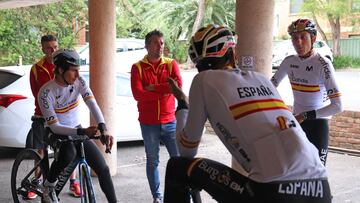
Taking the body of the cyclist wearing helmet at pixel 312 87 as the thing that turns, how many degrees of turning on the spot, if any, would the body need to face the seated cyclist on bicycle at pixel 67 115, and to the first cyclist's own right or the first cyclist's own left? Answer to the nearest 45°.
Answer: approximately 45° to the first cyclist's own right

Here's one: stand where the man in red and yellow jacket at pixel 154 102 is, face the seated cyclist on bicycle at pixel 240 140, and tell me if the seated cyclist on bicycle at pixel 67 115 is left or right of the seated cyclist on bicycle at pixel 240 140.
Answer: right

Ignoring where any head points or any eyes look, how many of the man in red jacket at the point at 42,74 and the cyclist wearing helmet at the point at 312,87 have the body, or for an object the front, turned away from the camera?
0

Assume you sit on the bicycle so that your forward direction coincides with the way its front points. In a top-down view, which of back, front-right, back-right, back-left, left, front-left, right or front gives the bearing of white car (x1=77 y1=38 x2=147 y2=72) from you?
back-left

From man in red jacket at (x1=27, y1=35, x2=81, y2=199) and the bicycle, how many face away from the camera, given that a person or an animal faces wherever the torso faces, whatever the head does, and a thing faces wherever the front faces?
0

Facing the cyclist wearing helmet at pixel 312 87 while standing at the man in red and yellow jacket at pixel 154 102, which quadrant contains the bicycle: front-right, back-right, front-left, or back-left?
back-right

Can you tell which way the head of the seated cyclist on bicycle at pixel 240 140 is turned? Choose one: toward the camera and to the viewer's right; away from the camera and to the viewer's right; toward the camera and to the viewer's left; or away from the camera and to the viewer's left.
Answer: away from the camera and to the viewer's left

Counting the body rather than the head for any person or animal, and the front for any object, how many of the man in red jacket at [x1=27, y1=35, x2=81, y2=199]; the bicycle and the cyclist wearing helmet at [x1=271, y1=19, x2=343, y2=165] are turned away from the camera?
0

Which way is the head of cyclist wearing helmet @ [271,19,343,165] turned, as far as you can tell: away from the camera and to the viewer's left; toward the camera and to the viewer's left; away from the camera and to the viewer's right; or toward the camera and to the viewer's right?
toward the camera and to the viewer's left

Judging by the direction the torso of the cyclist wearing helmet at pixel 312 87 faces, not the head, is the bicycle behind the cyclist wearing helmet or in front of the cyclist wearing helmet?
in front

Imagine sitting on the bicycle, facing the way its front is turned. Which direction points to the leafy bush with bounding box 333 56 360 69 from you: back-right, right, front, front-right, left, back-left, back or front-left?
left

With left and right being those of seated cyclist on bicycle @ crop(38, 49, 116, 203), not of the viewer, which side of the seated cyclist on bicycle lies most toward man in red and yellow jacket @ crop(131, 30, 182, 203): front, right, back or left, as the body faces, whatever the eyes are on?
left

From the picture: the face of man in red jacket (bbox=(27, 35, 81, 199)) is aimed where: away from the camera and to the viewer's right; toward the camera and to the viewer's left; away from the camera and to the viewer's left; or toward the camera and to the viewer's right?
toward the camera and to the viewer's right

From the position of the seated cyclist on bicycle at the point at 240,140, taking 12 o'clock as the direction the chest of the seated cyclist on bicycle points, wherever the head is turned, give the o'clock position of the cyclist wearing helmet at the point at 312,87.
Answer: The cyclist wearing helmet is roughly at 2 o'clock from the seated cyclist on bicycle.

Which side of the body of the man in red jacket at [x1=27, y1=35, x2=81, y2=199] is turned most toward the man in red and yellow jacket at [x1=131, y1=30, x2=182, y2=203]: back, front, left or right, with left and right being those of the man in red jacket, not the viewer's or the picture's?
front

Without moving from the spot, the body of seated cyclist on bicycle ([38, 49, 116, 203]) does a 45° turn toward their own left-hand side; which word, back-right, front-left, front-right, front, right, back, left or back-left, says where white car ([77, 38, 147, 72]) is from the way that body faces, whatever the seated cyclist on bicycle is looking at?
left

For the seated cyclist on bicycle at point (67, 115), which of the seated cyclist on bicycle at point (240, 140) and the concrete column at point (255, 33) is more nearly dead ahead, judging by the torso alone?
the seated cyclist on bicycle

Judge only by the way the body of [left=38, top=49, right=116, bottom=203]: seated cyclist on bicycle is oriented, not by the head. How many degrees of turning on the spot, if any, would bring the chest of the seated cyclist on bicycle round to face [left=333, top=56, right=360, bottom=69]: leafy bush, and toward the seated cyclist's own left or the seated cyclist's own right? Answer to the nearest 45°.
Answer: approximately 90° to the seated cyclist's own left

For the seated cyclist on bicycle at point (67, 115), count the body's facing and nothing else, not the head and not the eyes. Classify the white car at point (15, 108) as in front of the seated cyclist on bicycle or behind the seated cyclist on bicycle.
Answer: behind

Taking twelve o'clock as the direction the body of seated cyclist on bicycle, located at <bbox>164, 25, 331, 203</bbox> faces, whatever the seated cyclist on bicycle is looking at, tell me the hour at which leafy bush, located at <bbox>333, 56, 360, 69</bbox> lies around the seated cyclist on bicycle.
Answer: The leafy bush is roughly at 2 o'clock from the seated cyclist on bicycle.

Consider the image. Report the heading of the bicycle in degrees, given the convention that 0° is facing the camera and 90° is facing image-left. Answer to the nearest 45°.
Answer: approximately 315°
